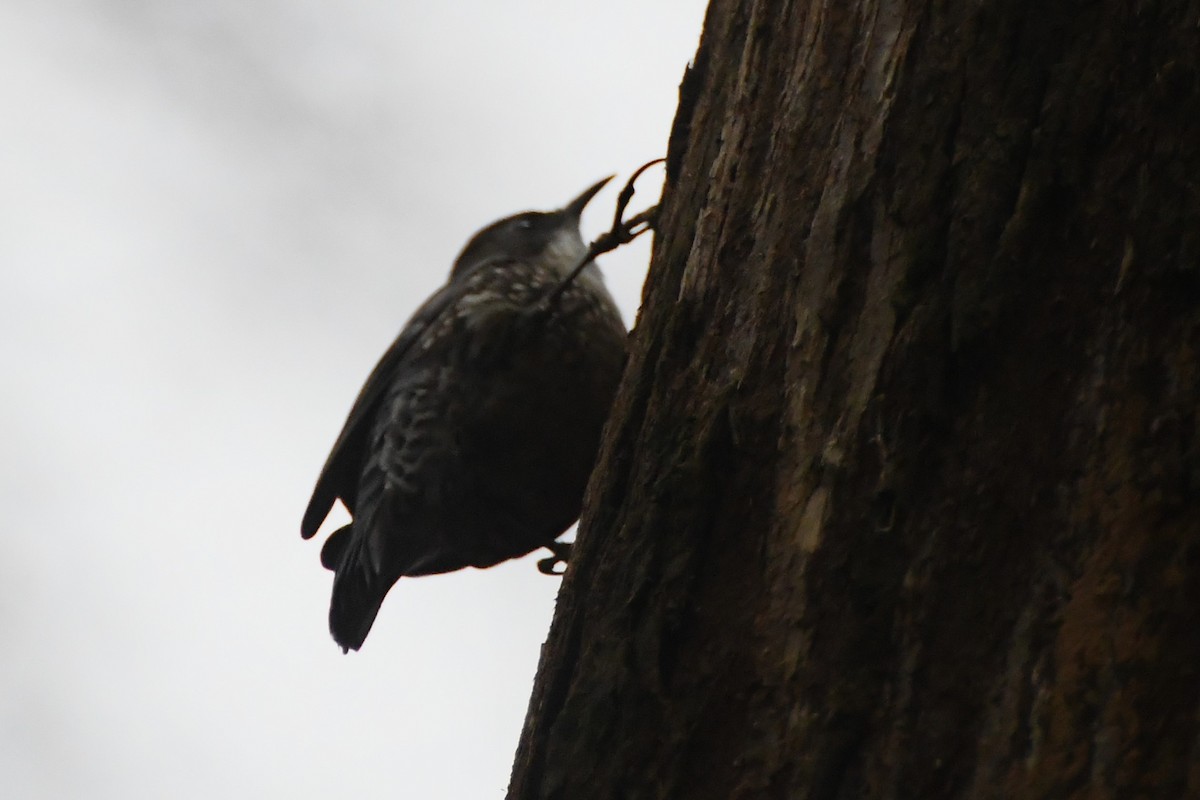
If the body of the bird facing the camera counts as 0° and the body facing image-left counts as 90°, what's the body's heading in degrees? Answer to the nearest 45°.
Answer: approximately 270°
